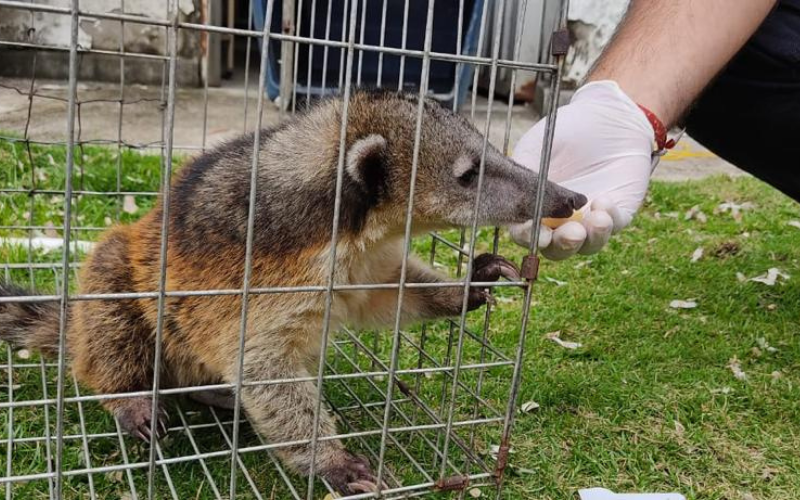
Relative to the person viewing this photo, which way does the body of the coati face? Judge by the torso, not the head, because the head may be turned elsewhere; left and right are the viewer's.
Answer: facing to the right of the viewer

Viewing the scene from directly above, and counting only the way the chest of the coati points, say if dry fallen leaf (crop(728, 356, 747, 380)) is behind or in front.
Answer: in front

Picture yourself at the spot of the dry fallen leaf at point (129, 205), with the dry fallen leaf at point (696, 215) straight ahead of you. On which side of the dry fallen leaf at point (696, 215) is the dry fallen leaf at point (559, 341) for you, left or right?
right

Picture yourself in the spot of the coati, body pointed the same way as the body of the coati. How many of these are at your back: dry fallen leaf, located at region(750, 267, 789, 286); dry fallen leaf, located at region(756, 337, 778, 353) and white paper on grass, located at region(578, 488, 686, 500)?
0

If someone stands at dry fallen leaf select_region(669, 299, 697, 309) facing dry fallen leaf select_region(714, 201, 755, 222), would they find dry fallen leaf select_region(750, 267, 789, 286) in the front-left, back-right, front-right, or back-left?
front-right

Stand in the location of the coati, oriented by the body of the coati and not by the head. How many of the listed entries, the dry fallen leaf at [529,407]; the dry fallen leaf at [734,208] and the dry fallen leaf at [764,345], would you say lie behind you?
0

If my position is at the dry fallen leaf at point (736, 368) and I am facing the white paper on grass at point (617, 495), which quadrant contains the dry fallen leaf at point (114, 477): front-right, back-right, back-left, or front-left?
front-right

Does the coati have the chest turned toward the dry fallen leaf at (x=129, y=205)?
no

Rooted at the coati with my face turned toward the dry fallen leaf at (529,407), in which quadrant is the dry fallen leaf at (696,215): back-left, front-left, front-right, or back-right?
front-left

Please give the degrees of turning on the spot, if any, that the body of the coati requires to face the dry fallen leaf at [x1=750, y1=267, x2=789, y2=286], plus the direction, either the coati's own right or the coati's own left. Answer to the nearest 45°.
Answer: approximately 45° to the coati's own left
